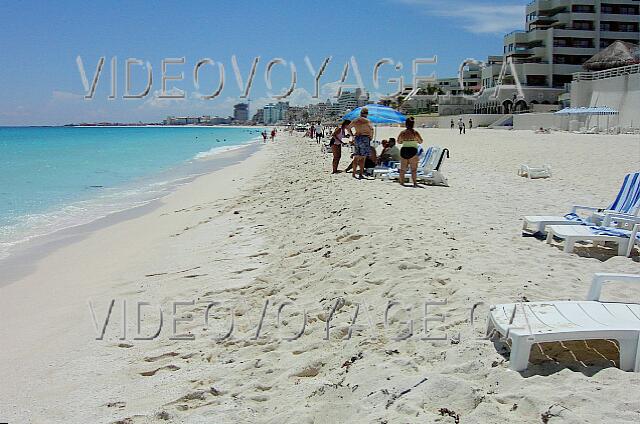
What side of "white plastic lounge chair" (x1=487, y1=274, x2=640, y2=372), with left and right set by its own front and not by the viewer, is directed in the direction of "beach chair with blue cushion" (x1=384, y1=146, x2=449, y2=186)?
right

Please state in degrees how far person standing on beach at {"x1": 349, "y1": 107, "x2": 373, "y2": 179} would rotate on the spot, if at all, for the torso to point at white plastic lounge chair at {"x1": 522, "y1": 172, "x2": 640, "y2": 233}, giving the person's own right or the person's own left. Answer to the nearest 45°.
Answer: approximately 135° to the person's own right

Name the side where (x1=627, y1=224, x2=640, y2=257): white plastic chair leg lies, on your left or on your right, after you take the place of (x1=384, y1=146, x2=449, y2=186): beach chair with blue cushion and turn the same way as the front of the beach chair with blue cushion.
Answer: on your left

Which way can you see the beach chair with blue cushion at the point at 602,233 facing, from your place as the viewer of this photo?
facing to the left of the viewer

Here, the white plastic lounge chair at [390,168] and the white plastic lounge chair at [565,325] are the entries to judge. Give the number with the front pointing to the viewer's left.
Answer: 2

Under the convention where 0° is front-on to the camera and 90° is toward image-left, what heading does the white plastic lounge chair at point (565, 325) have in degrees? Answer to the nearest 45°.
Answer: approximately 90°

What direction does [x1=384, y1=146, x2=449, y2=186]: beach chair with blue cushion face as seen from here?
to the viewer's left
